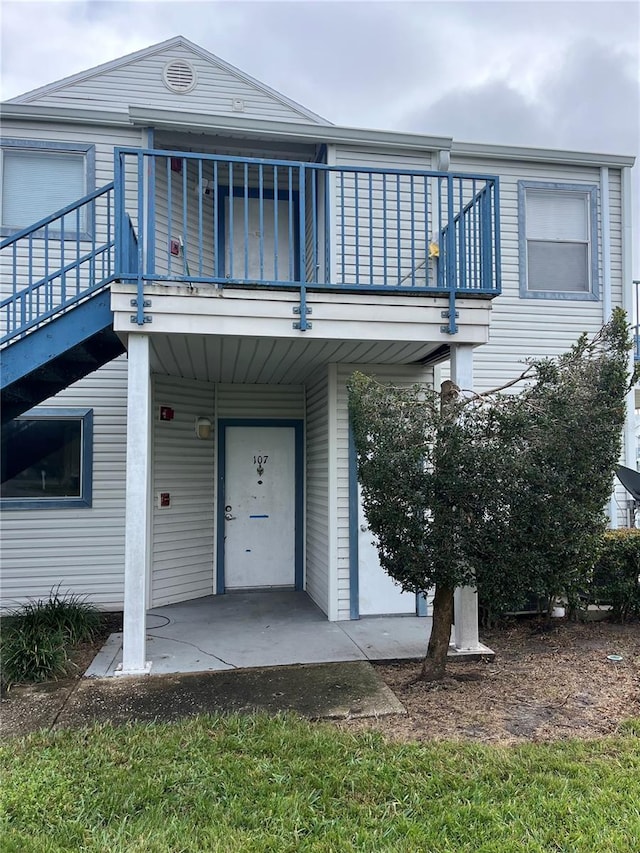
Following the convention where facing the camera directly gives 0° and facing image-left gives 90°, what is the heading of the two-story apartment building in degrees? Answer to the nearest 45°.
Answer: approximately 0°

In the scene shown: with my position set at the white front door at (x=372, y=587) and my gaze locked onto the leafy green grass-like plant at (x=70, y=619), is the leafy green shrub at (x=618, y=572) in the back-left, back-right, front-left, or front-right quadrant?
back-left

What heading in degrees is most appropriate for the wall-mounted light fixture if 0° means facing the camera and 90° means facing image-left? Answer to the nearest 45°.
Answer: approximately 315°

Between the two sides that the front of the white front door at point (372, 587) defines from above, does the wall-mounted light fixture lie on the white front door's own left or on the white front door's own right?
on the white front door's own right
